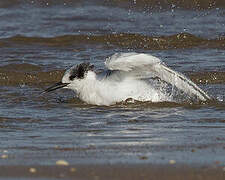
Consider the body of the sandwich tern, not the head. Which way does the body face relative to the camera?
to the viewer's left

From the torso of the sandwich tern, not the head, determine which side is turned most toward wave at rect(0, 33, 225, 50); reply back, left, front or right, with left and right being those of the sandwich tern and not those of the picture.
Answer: right

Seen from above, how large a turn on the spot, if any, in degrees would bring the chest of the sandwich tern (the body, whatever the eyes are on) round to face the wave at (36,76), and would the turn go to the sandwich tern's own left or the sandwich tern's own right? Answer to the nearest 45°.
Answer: approximately 45° to the sandwich tern's own right

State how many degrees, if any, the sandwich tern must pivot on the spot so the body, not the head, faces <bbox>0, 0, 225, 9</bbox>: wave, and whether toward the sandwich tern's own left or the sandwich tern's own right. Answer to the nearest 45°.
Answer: approximately 90° to the sandwich tern's own right
